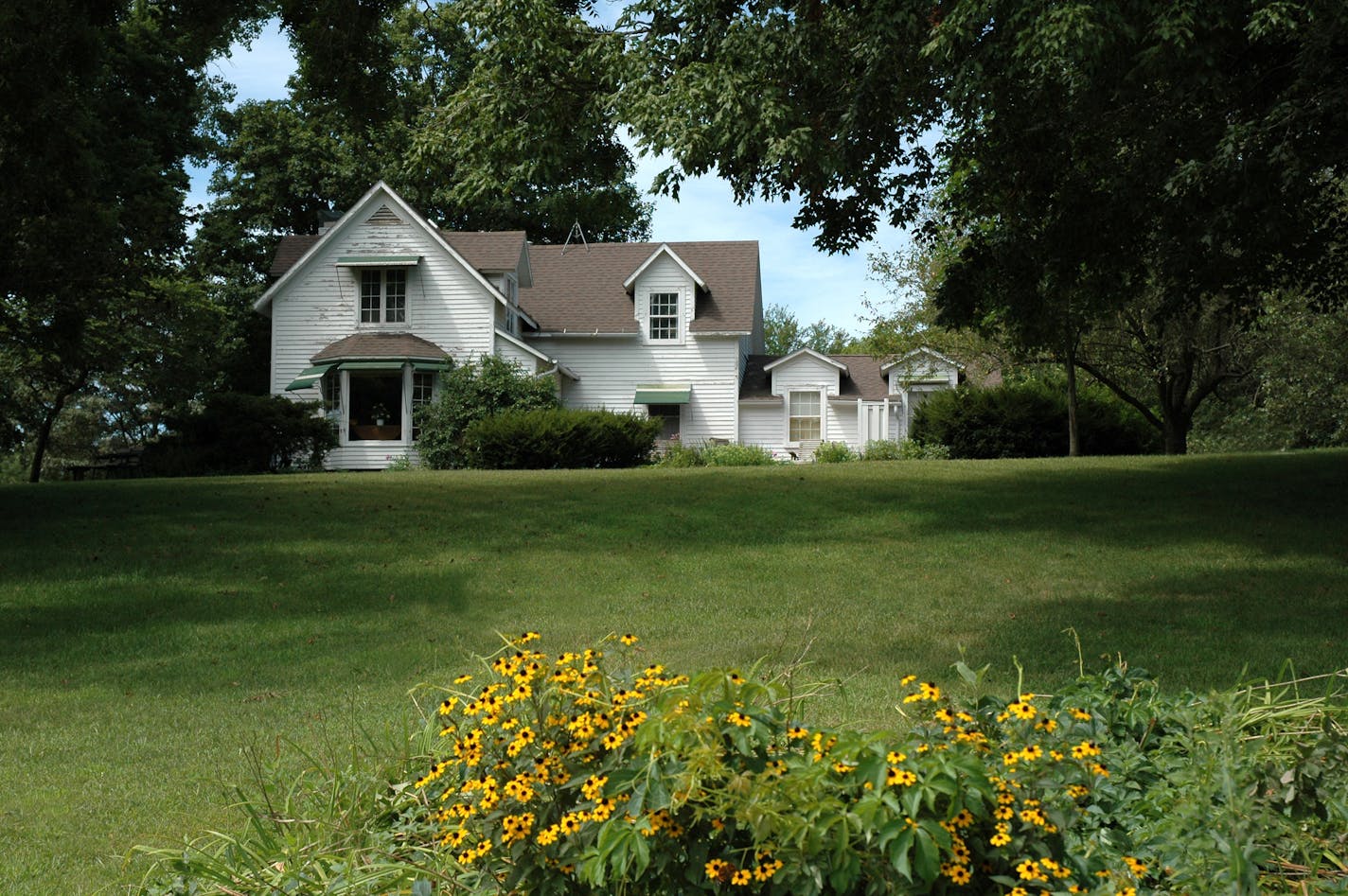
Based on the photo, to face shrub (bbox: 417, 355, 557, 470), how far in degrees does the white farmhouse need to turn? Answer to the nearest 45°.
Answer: approximately 45° to its right

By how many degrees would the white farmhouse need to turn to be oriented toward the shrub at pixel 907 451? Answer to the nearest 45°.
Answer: approximately 45° to its left

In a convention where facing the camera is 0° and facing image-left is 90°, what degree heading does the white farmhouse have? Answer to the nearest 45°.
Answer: approximately 0°

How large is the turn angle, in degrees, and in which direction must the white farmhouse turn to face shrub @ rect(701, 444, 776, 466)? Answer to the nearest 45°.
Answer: approximately 45° to its left

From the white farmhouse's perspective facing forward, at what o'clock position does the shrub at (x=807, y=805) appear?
The shrub is roughly at 12 o'clock from the white farmhouse.

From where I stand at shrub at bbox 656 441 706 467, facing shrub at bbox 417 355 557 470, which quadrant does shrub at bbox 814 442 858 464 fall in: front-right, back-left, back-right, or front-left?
back-right
